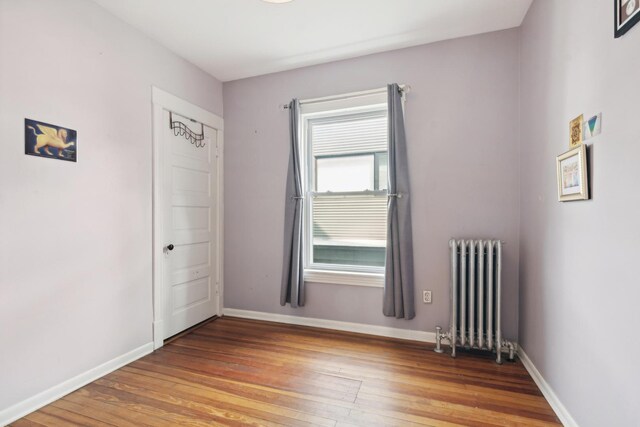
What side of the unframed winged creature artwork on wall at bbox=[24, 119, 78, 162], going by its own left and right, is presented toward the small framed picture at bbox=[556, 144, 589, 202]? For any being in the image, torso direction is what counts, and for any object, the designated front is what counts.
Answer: front

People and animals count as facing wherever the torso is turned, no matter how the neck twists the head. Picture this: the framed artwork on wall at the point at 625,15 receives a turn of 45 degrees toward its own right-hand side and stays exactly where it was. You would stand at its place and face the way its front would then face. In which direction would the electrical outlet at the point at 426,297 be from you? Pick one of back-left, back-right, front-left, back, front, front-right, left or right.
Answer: front-right

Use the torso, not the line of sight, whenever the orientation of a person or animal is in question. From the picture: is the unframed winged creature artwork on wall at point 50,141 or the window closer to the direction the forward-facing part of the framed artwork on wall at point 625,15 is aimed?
the unframed winged creature artwork on wall

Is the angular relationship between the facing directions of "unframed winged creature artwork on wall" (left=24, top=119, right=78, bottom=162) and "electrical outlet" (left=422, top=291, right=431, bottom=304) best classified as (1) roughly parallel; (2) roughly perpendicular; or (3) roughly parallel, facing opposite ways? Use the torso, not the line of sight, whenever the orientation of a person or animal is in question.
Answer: roughly perpendicular

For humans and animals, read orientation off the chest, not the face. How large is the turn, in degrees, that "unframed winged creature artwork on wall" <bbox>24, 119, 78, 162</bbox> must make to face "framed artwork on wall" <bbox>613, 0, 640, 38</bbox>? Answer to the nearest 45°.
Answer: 0° — it already faces it

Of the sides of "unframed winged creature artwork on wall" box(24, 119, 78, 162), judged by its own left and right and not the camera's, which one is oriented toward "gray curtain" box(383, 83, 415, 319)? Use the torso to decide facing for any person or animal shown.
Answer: front

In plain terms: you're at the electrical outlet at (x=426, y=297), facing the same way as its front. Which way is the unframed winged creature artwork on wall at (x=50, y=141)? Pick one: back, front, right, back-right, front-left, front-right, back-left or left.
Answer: front-right

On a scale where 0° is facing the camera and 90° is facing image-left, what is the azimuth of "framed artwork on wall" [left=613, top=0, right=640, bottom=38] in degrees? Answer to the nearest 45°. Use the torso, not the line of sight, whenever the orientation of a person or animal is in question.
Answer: approximately 45°

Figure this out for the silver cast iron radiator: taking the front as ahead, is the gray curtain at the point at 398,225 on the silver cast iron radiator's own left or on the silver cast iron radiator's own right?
on the silver cast iron radiator's own right

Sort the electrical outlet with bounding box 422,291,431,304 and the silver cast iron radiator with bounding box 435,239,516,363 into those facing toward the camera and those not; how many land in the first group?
2
